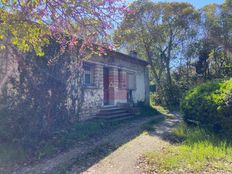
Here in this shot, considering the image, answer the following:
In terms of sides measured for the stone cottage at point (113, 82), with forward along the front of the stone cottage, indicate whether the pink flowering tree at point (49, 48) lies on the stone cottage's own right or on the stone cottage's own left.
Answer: on the stone cottage's own right

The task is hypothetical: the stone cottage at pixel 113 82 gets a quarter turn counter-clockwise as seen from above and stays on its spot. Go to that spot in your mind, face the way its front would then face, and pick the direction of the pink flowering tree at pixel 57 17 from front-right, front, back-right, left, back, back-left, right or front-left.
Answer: back-right

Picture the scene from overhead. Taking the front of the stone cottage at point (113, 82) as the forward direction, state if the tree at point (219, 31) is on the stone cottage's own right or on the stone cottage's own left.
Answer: on the stone cottage's own left

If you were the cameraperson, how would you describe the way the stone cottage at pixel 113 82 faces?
facing the viewer and to the right of the viewer

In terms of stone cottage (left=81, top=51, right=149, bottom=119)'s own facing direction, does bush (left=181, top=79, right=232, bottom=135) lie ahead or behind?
ahead

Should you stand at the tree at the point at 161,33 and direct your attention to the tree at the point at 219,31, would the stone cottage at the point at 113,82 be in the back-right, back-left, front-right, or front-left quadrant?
back-right

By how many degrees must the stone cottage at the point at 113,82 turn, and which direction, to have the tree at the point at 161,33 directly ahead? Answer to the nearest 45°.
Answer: approximately 90° to its left
